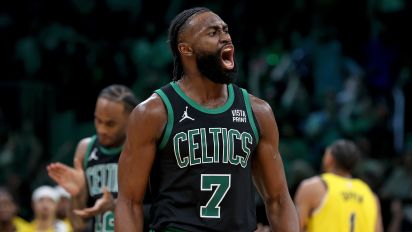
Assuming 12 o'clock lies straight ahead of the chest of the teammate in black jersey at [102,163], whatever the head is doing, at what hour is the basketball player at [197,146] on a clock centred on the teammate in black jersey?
The basketball player is roughly at 10 o'clock from the teammate in black jersey.

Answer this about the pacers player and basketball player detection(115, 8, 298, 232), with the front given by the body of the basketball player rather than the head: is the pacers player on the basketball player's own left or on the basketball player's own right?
on the basketball player's own left

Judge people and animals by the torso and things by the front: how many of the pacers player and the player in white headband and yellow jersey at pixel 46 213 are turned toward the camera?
1

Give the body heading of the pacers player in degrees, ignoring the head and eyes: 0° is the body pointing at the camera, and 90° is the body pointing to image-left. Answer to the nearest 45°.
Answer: approximately 135°

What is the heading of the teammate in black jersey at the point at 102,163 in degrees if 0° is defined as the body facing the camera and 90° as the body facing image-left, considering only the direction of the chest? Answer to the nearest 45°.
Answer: approximately 45°
